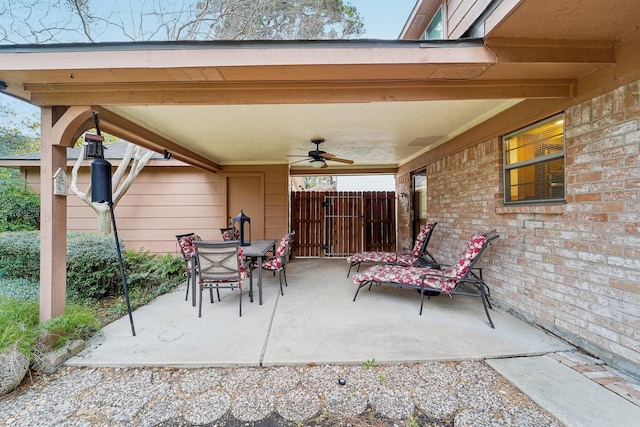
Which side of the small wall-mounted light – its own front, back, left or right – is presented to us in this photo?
left

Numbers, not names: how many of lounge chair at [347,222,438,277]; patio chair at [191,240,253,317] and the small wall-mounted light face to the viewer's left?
2

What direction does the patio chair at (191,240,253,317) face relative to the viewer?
away from the camera

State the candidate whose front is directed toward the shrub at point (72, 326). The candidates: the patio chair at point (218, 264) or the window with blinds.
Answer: the window with blinds

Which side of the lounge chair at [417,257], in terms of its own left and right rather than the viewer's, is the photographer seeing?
left

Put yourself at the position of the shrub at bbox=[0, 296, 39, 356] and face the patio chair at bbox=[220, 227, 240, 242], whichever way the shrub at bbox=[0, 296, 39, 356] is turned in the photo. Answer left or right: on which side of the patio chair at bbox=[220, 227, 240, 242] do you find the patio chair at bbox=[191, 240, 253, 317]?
right

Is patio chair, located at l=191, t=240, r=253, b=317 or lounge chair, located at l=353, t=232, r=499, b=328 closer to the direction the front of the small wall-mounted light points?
the patio chair

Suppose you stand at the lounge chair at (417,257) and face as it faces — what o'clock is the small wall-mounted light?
The small wall-mounted light is roughly at 3 o'clock from the lounge chair.

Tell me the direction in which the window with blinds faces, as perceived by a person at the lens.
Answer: facing the viewer and to the left of the viewer

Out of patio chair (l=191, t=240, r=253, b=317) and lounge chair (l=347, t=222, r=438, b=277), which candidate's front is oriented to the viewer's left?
the lounge chair

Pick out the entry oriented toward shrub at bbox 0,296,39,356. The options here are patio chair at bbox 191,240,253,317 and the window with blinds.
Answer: the window with blinds

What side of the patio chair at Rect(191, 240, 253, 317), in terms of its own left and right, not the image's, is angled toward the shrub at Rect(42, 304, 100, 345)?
left

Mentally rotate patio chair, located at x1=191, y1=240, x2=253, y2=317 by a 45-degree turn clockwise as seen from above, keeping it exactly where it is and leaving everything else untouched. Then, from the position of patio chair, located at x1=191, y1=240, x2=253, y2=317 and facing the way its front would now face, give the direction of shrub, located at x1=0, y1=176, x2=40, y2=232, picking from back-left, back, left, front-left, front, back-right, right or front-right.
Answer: left

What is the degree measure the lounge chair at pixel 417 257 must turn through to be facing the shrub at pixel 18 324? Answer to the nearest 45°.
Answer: approximately 45° to its left

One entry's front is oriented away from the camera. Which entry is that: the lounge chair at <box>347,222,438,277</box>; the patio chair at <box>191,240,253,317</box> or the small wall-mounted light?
the patio chair

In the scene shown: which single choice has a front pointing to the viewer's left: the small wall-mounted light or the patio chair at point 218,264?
the small wall-mounted light
